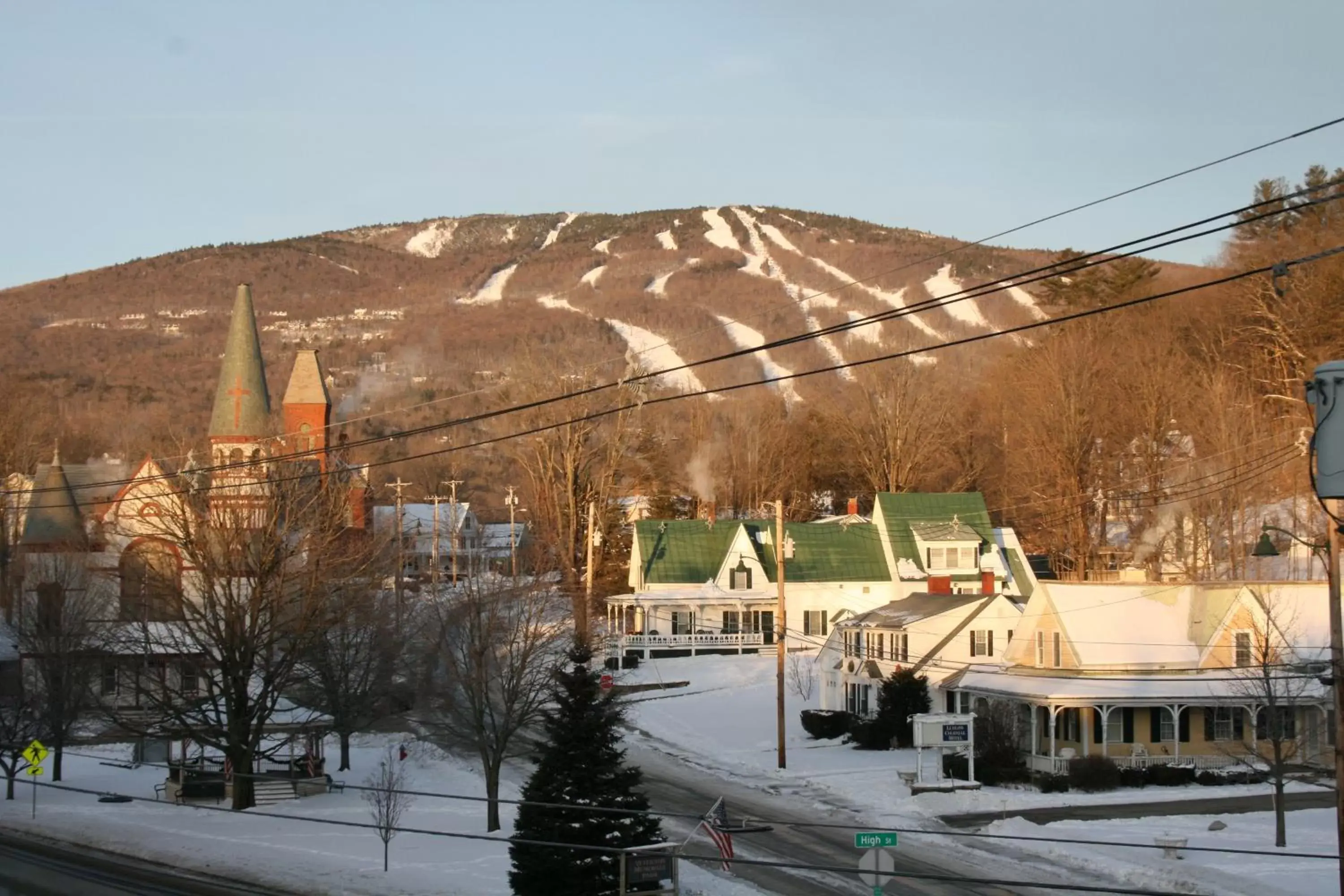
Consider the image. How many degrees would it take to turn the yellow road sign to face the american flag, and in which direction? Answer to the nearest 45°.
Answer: approximately 45° to its left

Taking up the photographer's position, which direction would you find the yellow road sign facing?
facing the viewer

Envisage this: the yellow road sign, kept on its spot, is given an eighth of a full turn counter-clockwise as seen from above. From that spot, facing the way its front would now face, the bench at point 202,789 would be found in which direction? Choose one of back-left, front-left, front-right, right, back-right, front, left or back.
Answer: left

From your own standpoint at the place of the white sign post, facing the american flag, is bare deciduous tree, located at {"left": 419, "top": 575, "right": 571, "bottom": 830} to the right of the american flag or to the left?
right

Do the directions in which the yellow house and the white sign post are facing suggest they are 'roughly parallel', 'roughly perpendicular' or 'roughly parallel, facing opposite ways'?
roughly parallel

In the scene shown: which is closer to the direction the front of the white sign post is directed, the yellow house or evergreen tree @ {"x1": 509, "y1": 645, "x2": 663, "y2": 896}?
the evergreen tree

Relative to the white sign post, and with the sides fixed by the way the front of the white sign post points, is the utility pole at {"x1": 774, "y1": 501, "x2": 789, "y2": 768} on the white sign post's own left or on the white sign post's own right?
on the white sign post's own right

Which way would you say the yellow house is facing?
toward the camera

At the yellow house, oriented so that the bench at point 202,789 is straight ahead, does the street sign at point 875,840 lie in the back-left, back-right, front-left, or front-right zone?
front-left

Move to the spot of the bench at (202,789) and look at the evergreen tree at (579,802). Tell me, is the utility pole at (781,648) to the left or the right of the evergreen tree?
left

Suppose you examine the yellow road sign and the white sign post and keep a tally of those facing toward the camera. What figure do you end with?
2

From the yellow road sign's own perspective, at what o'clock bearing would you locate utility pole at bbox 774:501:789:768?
The utility pole is roughly at 9 o'clock from the yellow road sign.

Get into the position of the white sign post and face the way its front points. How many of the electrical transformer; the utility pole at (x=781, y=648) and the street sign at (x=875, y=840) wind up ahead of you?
2

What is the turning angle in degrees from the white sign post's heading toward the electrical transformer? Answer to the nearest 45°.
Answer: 0° — it already faces it

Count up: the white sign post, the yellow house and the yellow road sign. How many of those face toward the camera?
3

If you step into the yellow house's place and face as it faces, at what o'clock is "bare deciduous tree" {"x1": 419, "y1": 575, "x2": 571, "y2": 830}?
The bare deciduous tree is roughly at 2 o'clock from the yellow house.

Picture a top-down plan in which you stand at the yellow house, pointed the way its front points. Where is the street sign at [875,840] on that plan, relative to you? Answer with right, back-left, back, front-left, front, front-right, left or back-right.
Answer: front
